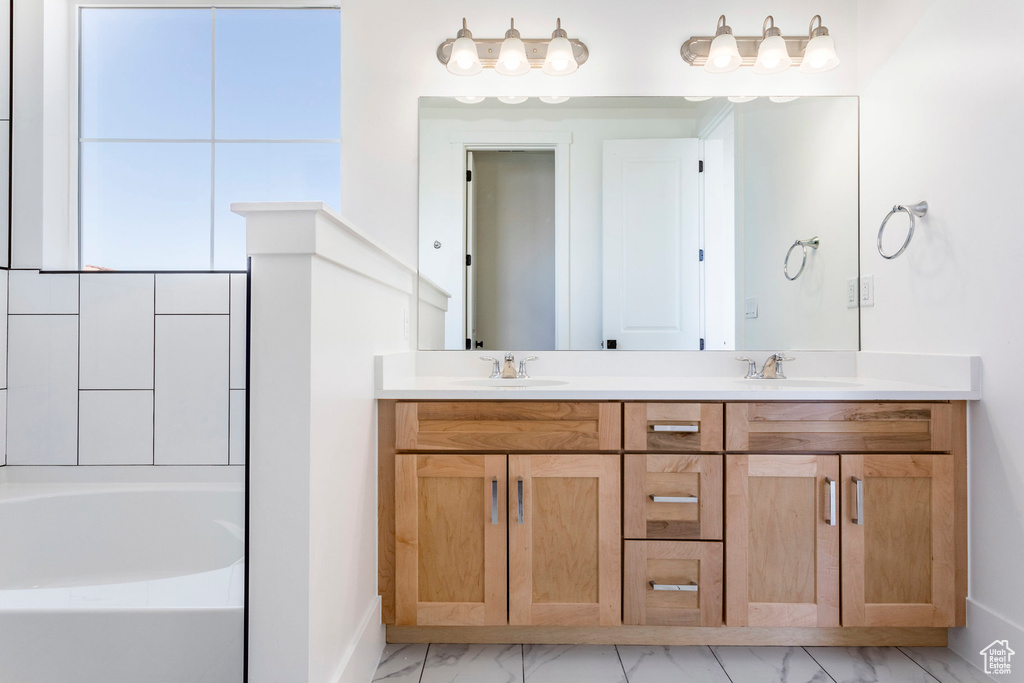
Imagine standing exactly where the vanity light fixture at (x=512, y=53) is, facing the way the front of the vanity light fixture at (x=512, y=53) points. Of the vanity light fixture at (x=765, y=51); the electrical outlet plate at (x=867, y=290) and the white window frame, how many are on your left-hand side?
2

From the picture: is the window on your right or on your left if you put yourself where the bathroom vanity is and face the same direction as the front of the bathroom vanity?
on your right

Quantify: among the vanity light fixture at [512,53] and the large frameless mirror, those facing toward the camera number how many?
2

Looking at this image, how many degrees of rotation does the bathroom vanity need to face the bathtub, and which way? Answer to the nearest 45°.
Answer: approximately 90° to its right

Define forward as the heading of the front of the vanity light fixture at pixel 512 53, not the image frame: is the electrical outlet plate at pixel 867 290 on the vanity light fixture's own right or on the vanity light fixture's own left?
on the vanity light fixture's own left
